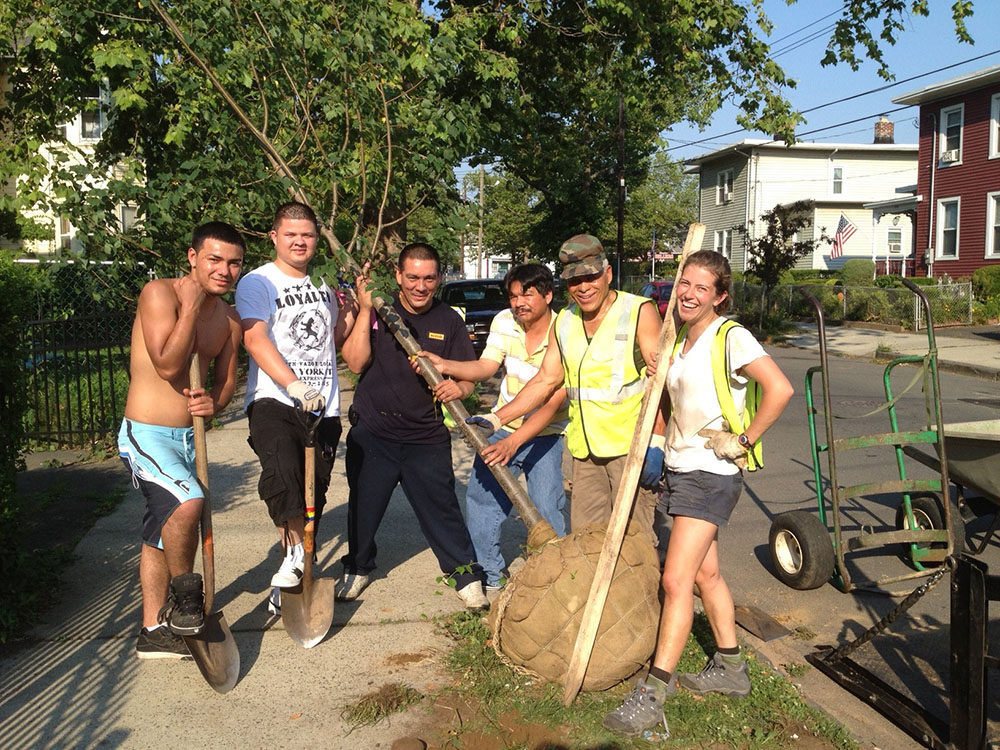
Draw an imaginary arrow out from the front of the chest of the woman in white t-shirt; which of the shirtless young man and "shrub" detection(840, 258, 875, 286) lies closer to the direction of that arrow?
the shirtless young man

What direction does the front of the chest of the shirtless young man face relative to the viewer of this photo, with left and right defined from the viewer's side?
facing the viewer and to the right of the viewer

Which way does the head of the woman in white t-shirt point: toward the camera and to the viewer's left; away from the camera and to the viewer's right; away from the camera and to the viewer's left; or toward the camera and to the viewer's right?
toward the camera and to the viewer's left

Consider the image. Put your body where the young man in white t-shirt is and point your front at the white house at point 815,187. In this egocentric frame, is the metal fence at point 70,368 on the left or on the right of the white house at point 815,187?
left

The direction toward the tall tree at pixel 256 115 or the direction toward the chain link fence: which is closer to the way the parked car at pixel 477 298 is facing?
the tall tree

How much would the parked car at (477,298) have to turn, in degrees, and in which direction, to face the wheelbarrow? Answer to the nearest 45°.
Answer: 0° — it already faces it

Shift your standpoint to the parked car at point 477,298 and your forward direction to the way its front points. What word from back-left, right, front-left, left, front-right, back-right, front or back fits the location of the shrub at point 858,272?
back-left

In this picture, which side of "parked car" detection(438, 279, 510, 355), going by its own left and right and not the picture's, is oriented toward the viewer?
front

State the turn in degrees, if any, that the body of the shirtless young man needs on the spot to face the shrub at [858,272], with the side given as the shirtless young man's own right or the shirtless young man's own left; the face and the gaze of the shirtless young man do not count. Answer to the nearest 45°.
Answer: approximately 90° to the shirtless young man's own left

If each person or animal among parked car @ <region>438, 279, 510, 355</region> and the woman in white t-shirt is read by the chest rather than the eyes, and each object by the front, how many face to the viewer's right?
0

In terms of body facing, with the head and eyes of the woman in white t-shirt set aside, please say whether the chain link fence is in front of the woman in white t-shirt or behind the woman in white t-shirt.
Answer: behind

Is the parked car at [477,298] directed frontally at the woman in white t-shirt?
yes

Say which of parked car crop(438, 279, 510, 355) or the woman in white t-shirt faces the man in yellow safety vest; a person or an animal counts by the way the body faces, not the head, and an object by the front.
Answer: the parked car

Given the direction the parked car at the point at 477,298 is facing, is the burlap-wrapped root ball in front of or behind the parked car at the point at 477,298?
in front

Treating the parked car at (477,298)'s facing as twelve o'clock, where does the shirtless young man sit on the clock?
The shirtless young man is roughly at 12 o'clock from the parked car.
